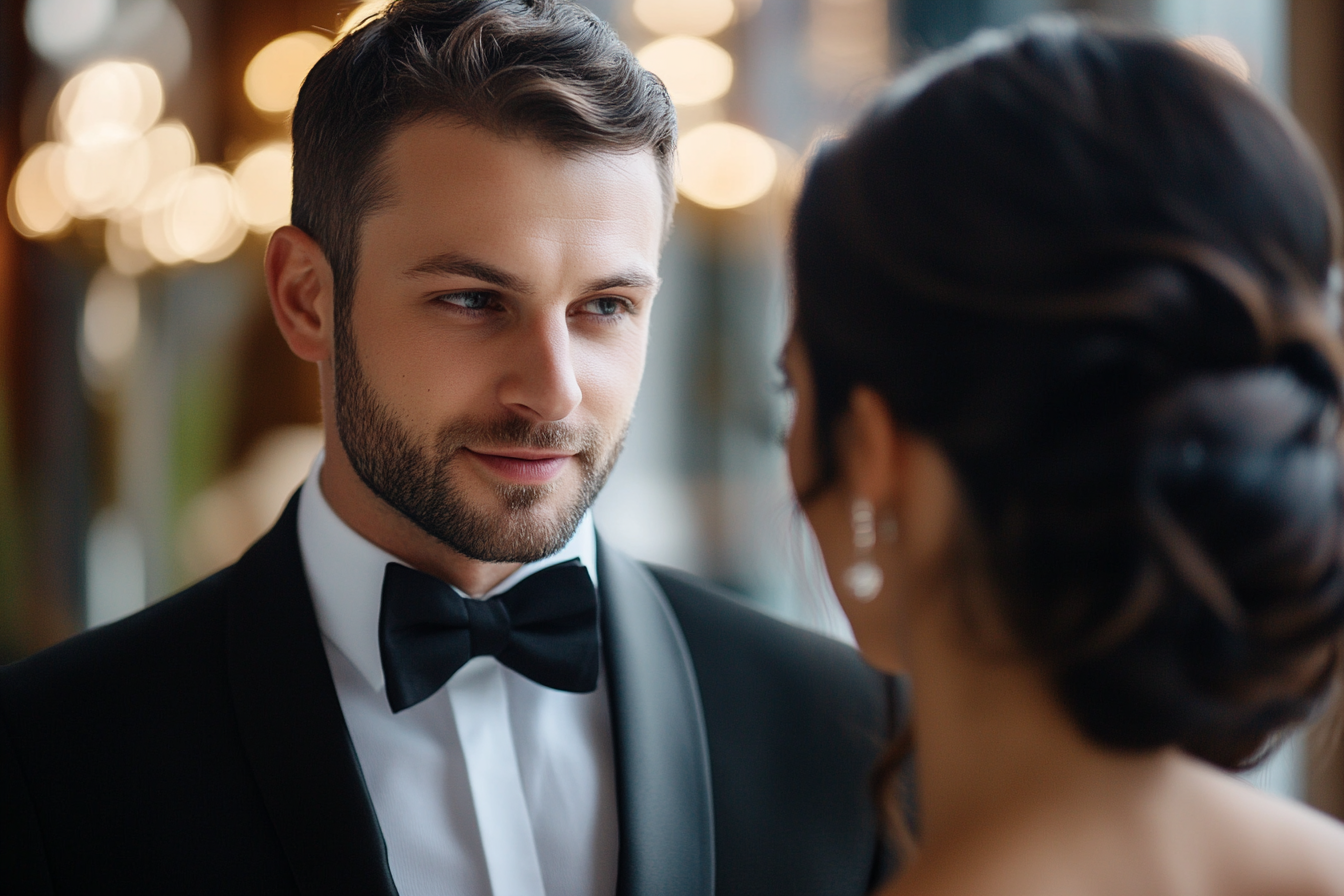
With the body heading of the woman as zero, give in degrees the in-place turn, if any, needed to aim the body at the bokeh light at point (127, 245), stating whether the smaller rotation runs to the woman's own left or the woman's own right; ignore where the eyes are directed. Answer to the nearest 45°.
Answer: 0° — they already face it

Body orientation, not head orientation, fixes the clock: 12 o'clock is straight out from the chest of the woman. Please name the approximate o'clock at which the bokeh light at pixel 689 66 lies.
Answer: The bokeh light is roughly at 1 o'clock from the woman.

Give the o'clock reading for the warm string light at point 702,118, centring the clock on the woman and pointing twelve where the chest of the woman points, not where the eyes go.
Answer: The warm string light is roughly at 1 o'clock from the woman.

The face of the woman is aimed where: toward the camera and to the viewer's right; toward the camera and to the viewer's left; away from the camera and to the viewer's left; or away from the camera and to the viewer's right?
away from the camera and to the viewer's left

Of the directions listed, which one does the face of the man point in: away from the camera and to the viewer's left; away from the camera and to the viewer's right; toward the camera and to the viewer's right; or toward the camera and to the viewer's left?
toward the camera and to the viewer's right

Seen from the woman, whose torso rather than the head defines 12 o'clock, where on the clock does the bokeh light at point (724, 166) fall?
The bokeh light is roughly at 1 o'clock from the woman.

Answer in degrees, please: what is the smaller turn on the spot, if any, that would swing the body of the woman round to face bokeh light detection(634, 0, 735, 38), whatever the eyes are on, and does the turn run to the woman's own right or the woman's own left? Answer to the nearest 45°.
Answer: approximately 45° to the woman's own right

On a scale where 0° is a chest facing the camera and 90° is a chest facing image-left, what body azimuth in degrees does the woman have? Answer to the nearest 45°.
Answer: approximately 135°
